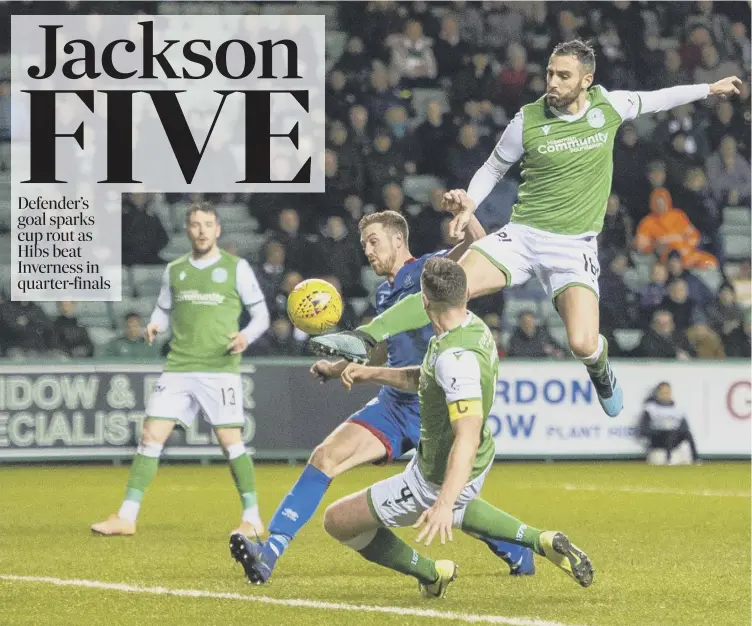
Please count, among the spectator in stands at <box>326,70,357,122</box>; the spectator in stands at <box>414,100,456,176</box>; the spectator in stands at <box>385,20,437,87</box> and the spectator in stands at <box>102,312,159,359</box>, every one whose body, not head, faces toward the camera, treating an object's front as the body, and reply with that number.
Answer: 4

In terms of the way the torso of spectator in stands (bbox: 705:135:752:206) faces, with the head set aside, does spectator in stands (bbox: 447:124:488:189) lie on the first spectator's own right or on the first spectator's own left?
on the first spectator's own right

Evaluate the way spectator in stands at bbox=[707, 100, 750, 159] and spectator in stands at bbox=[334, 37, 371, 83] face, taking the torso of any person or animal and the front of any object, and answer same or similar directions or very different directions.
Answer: same or similar directions

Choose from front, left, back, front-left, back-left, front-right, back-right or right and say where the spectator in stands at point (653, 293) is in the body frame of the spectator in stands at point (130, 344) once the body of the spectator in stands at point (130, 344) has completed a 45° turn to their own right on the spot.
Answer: back-left

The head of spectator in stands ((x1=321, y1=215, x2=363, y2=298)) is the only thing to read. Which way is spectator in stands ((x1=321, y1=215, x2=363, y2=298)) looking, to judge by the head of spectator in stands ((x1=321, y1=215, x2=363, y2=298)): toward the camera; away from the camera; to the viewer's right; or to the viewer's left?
toward the camera

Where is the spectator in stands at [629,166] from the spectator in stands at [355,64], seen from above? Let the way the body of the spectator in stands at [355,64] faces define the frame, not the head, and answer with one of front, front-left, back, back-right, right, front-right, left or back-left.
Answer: left

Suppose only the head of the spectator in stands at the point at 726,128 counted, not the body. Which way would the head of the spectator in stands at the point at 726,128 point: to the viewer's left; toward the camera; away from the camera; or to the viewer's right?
toward the camera

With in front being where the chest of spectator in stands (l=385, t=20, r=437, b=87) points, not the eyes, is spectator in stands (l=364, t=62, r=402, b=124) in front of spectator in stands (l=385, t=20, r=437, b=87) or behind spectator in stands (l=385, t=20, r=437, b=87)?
in front

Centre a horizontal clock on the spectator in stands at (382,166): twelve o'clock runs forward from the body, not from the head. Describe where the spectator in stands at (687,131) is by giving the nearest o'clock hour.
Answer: the spectator in stands at (687,131) is roughly at 8 o'clock from the spectator in stands at (382,166).

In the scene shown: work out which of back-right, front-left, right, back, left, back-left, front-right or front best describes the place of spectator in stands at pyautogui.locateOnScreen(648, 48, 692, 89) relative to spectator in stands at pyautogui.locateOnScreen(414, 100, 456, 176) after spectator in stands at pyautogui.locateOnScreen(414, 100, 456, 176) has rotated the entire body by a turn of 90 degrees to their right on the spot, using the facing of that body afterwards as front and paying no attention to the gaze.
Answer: back-right

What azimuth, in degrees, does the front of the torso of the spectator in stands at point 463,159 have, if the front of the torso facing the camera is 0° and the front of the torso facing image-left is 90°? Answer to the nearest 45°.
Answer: approximately 0°

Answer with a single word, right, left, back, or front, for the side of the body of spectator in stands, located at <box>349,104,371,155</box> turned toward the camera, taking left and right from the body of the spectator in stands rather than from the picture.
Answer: front

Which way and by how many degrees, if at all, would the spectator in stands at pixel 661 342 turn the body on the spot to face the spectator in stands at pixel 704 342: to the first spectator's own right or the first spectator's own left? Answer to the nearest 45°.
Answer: approximately 135° to the first spectator's own left

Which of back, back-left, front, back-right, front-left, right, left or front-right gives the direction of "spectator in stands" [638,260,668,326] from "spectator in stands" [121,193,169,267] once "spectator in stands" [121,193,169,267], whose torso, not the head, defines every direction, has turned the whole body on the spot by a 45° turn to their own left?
front-left

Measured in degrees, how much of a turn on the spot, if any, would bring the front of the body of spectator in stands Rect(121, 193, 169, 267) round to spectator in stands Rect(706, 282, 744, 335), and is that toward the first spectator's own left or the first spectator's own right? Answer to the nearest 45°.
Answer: approximately 90° to the first spectator's own left

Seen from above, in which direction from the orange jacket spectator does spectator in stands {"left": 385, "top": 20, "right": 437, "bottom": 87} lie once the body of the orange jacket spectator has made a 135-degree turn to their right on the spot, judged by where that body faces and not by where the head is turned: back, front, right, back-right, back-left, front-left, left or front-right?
front-left

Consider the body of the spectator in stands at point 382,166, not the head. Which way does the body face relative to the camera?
toward the camera
